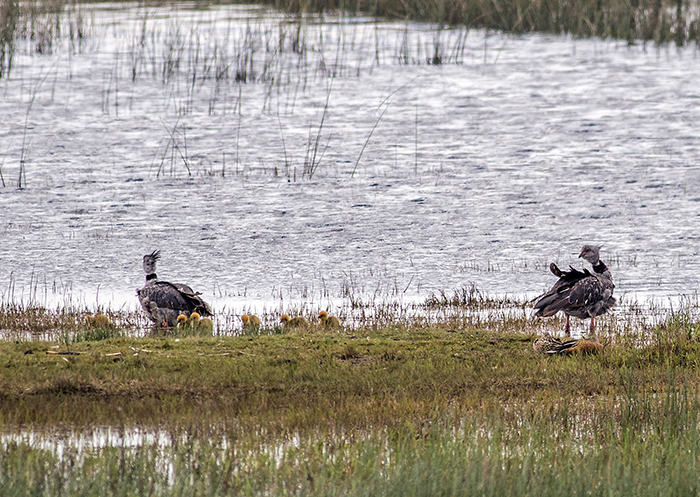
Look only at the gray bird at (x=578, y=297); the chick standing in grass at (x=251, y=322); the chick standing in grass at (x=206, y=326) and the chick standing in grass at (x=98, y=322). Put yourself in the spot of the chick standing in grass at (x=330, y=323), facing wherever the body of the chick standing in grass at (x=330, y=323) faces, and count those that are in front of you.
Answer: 3

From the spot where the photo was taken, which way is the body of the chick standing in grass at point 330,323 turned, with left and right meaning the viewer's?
facing to the left of the viewer

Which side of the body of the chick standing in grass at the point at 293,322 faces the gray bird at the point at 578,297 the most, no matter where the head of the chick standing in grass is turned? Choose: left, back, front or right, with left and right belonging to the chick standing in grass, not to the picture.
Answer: back

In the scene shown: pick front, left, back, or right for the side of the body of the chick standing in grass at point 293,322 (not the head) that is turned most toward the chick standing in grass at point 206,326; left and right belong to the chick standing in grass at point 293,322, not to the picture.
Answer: front

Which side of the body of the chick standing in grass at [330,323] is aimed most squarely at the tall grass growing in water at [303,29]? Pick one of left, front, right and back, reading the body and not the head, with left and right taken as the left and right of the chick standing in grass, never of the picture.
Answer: right

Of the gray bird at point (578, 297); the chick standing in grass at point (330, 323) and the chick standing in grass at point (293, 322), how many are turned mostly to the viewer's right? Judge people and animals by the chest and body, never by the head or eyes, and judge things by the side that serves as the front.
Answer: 1

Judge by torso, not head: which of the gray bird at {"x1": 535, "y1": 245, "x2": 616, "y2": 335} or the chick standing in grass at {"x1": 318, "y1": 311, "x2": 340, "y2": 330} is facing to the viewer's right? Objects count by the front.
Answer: the gray bird

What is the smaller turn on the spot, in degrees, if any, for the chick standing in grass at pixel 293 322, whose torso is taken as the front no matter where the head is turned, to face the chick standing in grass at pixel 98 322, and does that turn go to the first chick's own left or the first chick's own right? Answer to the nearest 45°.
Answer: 0° — it already faces it

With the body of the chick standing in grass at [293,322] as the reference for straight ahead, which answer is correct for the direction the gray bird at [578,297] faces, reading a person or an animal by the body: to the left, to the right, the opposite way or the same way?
the opposite way

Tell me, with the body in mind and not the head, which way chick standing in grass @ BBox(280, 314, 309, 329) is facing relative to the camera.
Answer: to the viewer's left

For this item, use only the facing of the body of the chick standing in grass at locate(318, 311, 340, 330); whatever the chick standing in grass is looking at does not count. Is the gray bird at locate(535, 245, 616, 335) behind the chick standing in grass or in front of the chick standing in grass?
behind

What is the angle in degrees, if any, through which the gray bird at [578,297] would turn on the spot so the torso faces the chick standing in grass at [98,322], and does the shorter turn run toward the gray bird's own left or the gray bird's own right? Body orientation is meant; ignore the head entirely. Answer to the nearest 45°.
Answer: approximately 180°

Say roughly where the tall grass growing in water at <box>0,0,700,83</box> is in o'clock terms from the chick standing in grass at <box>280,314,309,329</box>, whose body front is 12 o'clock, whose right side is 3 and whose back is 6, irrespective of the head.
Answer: The tall grass growing in water is roughly at 3 o'clock from the chick standing in grass.

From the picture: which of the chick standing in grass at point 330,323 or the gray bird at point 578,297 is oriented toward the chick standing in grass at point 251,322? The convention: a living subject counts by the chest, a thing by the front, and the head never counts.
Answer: the chick standing in grass at point 330,323

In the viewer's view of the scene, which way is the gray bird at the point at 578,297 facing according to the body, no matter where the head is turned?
to the viewer's right

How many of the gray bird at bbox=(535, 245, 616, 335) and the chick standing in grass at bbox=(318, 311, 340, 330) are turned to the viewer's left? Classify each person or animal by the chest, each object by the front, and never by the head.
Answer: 1

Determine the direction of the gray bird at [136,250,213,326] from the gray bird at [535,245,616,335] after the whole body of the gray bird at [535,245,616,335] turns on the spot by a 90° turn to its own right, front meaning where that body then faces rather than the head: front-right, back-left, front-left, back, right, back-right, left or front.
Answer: right
